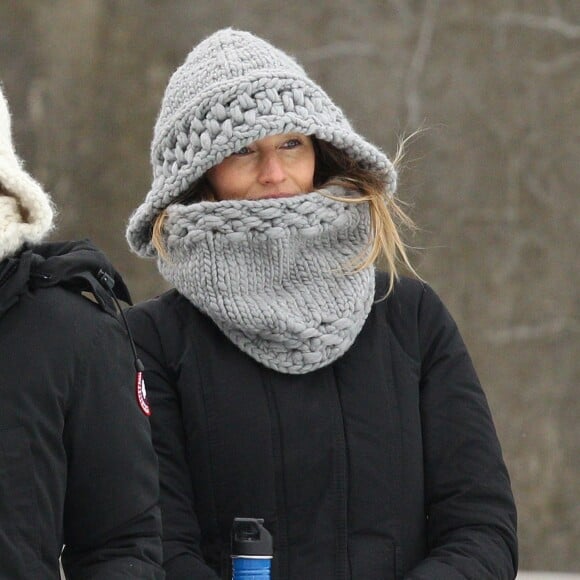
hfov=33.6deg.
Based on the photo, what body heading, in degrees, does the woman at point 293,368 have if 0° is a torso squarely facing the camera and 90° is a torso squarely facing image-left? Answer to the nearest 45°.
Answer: approximately 0°

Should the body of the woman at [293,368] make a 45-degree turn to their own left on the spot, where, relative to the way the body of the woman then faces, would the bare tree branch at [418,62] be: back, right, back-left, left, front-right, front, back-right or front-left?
back-left

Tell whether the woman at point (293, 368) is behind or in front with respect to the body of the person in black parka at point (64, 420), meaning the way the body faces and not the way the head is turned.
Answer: behind

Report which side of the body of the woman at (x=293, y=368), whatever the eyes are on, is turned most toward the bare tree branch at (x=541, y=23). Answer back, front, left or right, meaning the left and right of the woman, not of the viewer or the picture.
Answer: back
